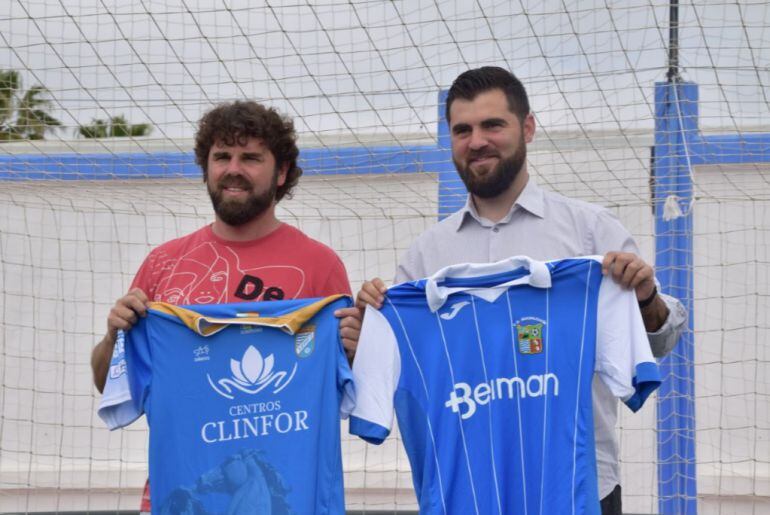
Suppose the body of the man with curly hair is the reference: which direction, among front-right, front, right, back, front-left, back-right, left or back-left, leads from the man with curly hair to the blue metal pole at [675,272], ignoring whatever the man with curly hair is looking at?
back-left

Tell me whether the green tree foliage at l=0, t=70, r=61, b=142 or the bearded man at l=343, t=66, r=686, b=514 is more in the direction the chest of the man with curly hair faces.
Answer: the bearded man

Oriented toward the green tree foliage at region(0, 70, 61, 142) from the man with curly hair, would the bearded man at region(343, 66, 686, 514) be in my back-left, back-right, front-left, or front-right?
back-right

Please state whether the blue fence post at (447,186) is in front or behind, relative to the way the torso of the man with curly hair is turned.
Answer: behind

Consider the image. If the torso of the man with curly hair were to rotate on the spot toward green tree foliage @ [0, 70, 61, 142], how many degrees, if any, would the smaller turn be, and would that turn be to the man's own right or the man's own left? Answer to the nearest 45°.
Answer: approximately 135° to the man's own right

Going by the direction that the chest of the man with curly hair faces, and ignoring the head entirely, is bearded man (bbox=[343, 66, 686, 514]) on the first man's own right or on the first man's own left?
on the first man's own left

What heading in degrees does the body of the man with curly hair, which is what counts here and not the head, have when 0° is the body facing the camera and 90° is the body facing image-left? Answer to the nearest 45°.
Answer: approximately 0°

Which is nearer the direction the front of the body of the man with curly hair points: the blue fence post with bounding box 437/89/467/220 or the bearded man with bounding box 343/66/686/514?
the bearded man

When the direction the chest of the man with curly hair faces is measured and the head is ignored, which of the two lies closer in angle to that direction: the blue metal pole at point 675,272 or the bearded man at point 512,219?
the bearded man
